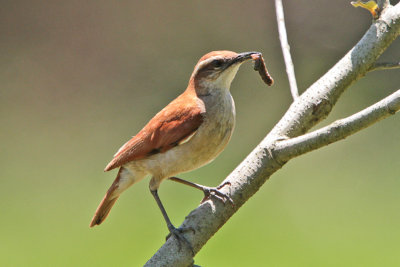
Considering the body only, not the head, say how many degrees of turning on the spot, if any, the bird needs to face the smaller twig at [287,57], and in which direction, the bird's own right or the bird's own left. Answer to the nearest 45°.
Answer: approximately 45° to the bird's own right

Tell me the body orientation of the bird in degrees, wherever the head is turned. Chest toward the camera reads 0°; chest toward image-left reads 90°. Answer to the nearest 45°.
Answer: approximately 270°
